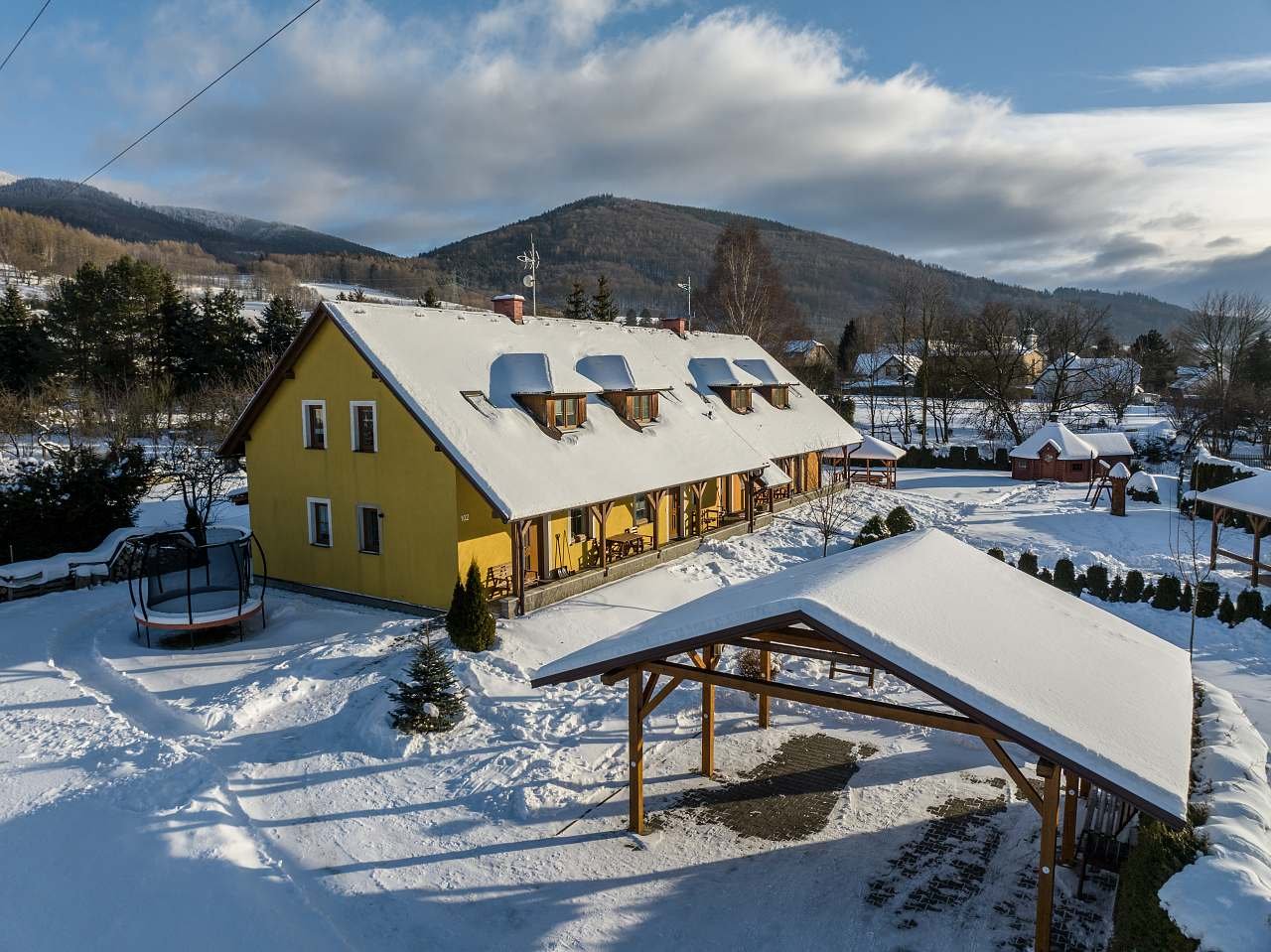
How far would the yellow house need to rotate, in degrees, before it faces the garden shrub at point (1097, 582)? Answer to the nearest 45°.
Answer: approximately 45° to its left

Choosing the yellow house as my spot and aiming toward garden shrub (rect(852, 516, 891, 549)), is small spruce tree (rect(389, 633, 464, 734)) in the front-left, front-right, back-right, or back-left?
back-right

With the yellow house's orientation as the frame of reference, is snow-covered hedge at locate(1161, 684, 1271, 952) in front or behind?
in front

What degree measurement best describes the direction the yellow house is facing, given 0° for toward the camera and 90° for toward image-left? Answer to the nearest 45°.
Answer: approximately 315°

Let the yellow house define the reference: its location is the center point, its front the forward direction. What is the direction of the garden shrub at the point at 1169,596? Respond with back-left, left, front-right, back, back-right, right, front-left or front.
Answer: front-left

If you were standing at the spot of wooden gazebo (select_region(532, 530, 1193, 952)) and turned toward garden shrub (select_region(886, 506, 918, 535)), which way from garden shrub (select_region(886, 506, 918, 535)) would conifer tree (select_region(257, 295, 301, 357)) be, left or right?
left

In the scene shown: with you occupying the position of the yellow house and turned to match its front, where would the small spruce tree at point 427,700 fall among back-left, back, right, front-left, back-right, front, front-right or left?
front-right

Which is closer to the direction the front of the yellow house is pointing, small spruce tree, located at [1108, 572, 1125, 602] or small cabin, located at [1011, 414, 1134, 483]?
the small spruce tree

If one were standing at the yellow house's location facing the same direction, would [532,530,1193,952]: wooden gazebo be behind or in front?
in front

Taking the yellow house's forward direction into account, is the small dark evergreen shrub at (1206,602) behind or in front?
in front
